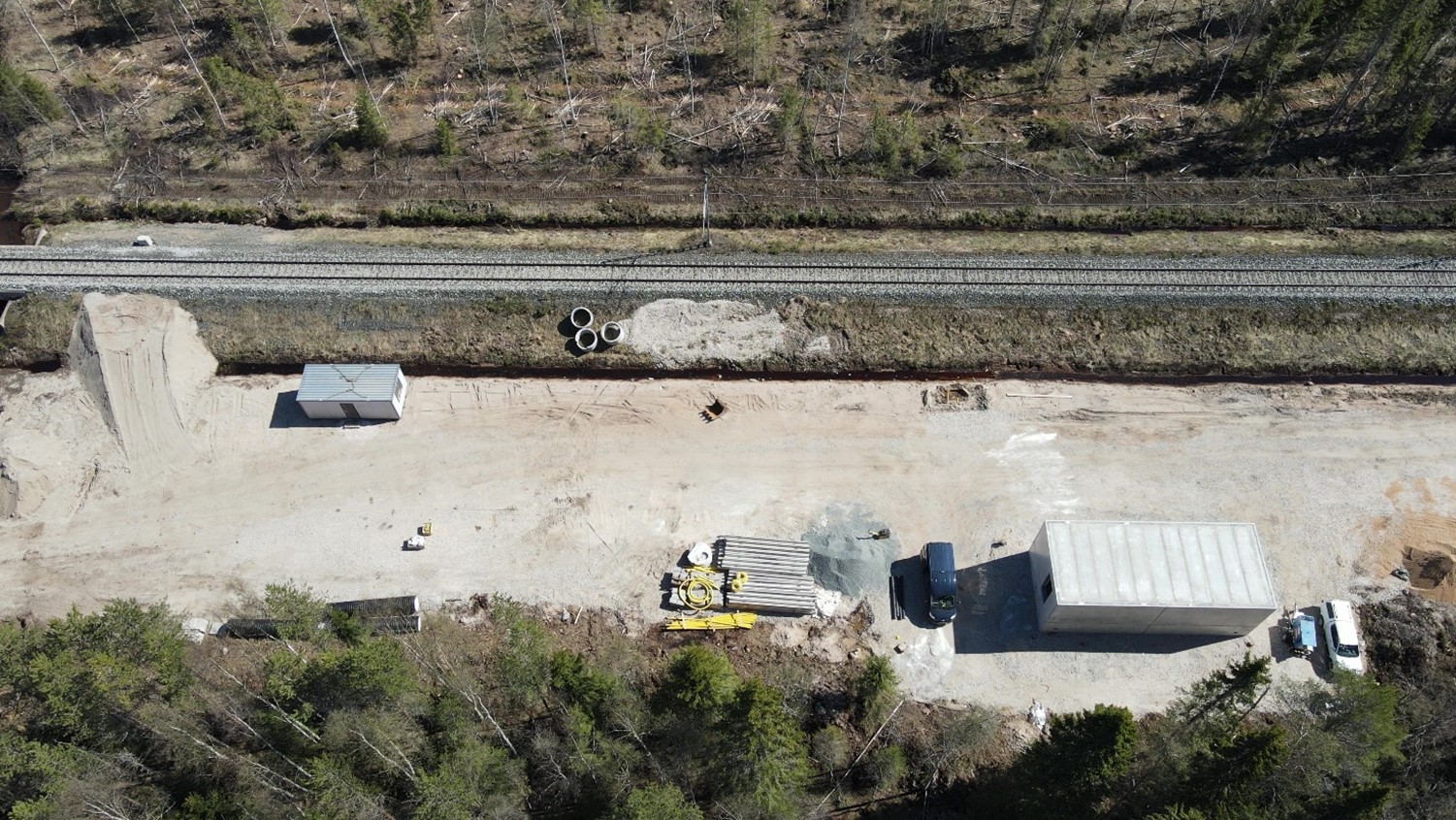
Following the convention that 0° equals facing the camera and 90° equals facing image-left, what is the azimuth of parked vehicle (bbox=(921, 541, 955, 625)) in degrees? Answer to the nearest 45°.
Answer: approximately 0°

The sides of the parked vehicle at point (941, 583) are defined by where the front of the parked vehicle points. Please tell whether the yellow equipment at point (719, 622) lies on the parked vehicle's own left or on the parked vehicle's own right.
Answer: on the parked vehicle's own right

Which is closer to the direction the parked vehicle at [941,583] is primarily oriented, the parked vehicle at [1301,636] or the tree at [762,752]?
the tree

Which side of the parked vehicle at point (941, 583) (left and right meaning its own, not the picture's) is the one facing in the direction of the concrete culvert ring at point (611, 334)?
right

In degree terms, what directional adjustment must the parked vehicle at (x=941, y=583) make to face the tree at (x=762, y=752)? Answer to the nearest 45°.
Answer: approximately 45° to its right

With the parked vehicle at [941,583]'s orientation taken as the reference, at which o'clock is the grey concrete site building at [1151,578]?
The grey concrete site building is roughly at 9 o'clock from the parked vehicle.

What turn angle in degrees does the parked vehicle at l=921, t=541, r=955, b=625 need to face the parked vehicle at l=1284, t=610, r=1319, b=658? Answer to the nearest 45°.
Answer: approximately 90° to its left
